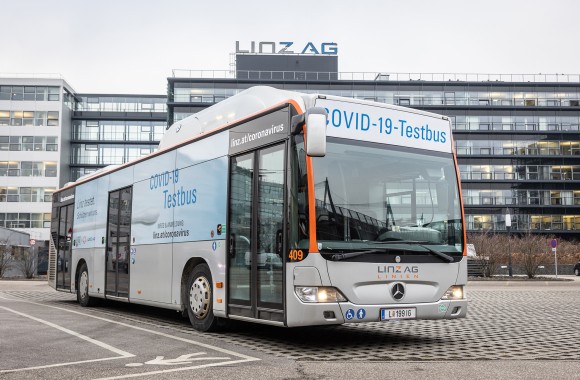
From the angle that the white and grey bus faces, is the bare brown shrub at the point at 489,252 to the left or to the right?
on its left

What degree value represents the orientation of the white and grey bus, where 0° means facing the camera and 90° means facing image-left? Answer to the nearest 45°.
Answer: approximately 315°

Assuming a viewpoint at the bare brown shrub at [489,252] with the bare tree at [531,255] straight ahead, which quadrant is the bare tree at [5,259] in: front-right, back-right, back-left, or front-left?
back-right

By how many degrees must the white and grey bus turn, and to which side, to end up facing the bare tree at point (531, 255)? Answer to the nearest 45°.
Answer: approximately 90° to its left

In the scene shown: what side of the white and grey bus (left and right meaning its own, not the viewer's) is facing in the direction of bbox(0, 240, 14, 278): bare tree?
back

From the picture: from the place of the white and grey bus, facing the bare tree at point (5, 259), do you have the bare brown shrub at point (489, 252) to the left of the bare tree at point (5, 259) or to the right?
right
